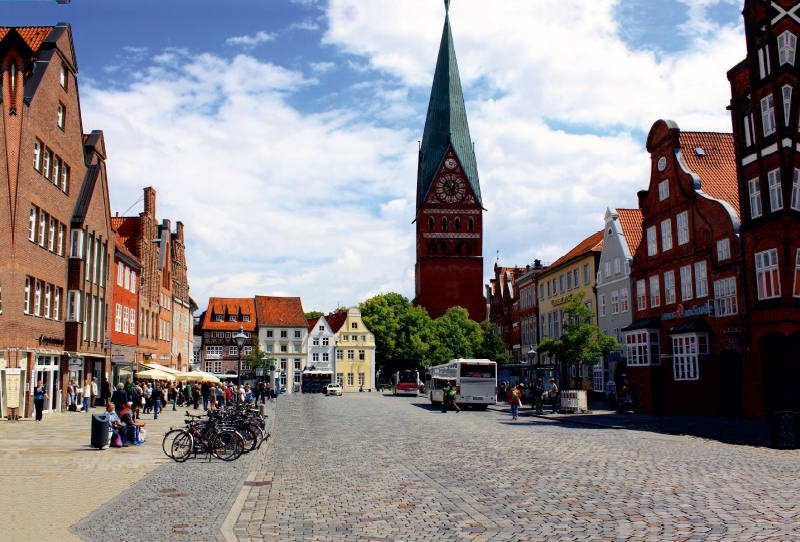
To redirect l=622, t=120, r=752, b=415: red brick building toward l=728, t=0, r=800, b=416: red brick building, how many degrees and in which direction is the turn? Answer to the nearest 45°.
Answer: approximately 90° to its left

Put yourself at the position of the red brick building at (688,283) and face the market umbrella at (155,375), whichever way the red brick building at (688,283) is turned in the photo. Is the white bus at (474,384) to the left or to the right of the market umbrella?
right

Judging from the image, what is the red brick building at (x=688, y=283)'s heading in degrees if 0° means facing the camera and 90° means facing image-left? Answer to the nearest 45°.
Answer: approximately 45°

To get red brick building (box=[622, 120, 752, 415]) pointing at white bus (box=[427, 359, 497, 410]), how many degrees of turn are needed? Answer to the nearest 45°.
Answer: approximately 90° to its right

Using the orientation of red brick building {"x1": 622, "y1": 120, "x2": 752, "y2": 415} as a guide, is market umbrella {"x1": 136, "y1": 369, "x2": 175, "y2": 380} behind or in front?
in front

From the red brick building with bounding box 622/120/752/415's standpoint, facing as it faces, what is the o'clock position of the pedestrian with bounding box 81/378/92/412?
The pedestrian is roughly at 1 o'clock from the red brick building.

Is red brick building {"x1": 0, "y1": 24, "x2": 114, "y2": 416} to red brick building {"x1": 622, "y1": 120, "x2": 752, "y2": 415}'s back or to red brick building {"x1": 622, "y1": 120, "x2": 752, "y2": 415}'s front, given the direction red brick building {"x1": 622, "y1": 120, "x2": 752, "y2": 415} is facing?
to the front
